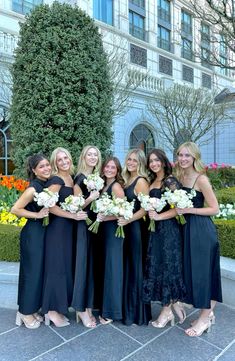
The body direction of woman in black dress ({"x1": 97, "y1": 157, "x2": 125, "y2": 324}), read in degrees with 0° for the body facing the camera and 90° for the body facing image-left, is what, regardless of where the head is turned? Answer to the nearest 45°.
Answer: approximately 45°

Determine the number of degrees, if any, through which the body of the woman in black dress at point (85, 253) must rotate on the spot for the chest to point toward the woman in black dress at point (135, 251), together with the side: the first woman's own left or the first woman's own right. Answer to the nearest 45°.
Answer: approximately 45° to the first woman's own left

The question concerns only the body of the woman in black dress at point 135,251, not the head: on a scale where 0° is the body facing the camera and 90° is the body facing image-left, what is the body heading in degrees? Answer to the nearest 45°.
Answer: approximately 45°

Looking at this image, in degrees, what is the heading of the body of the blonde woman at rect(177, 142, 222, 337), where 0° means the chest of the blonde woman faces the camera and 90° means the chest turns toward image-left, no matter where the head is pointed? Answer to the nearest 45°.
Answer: approximately 45°

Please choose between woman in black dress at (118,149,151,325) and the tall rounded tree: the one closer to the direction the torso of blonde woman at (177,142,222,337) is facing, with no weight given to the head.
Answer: the woman in black dress

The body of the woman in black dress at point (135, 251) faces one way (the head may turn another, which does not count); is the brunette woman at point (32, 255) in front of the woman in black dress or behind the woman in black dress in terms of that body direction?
in front

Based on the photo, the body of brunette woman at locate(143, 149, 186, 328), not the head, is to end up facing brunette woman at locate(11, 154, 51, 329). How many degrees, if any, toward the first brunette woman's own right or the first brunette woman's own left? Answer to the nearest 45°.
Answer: approximately 45° to the first brunette woman's own right
